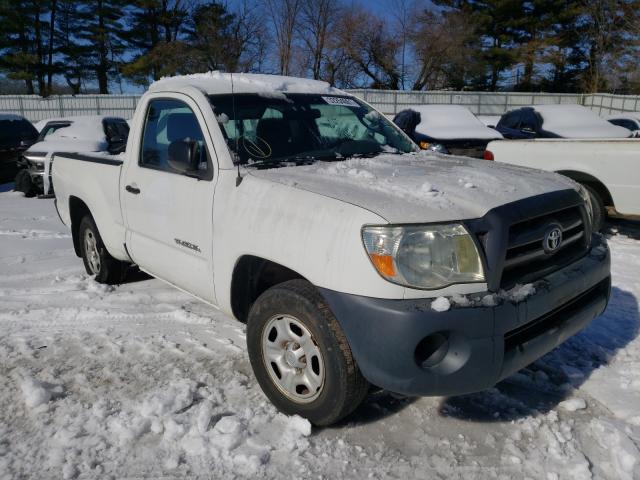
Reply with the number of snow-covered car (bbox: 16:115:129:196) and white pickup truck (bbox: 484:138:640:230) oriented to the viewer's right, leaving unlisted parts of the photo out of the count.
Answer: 1

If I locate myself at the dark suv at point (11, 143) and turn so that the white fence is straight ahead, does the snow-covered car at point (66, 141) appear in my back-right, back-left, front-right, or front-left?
back-right

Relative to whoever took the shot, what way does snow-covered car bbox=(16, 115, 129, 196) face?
facing the viewer and to the left of the viewer

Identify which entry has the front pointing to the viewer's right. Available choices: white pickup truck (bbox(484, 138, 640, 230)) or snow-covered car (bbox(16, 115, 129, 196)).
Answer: white pickup truck (bbox(484, 138, 640, 230))

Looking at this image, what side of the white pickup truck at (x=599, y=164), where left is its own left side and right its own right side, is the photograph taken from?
right

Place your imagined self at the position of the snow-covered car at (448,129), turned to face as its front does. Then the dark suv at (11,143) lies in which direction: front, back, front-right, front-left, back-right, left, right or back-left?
back-right

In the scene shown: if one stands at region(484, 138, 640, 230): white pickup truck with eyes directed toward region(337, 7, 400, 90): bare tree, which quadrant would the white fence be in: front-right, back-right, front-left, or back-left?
front-left

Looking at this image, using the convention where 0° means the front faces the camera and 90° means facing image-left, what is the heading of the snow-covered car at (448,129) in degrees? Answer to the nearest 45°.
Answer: approximately 315°

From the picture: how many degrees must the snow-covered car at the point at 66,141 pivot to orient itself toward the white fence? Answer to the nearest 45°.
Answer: approximately 135° to its right

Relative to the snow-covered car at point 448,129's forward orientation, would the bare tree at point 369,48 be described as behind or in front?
behind

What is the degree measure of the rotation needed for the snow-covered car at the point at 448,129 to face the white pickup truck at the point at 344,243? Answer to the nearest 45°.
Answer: approximately 45° to its right
